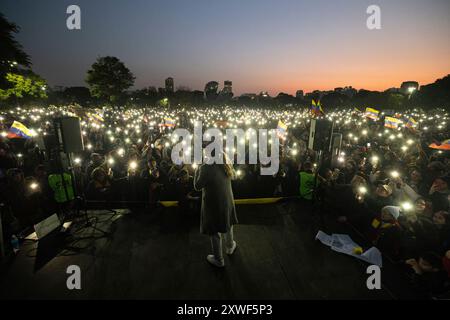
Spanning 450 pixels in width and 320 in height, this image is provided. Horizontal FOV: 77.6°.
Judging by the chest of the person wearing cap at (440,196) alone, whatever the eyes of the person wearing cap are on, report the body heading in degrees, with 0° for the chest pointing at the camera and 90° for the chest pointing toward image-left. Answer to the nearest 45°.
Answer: approximately 45°

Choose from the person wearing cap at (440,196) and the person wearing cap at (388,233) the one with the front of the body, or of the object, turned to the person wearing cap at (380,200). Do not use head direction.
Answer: the person wearing cap at (440,196)

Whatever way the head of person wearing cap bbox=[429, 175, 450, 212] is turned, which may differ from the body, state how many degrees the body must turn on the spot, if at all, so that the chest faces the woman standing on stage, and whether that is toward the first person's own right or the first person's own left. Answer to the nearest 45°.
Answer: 0° — they already face them

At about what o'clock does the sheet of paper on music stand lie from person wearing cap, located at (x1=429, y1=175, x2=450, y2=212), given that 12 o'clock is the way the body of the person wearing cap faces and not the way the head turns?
The sheet of paper on music stand is roughly at 12 o'clock from the person wearing cap.

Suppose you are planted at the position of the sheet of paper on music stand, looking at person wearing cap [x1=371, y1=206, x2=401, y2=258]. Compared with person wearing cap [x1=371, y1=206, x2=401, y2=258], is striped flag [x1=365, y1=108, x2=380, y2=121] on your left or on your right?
left

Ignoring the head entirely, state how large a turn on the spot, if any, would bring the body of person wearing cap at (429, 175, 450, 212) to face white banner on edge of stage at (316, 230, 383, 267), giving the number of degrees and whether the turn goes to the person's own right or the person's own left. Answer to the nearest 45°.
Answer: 0° — they already face it

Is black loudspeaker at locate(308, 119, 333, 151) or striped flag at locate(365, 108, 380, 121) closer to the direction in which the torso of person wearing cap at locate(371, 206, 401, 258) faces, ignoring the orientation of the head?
the black loudspeaker

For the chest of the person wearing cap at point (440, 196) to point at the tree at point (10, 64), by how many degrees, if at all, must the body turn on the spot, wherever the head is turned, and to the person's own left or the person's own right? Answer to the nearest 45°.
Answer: approximately 45° to the person's own right
